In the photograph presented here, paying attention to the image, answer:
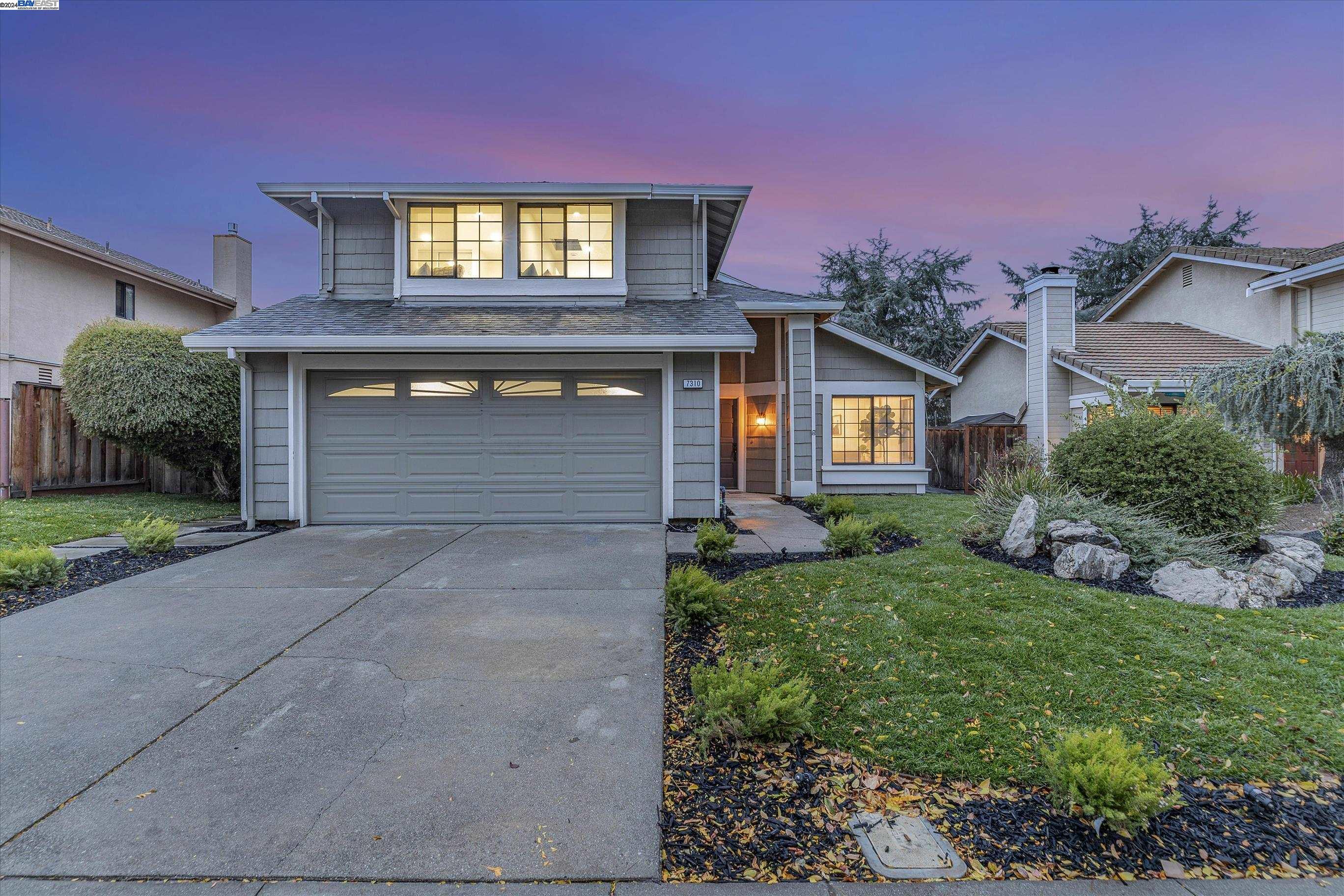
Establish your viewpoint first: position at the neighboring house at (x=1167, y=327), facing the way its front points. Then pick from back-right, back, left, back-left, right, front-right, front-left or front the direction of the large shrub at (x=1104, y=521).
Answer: front-right

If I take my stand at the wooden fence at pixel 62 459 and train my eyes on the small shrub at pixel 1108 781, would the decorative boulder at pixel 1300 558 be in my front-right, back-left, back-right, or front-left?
front-left

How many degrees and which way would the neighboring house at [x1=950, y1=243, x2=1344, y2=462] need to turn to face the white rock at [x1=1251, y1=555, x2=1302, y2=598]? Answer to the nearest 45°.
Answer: approximately 45° to its right

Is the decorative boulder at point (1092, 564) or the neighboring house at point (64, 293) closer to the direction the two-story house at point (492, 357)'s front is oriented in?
the decorative boulder

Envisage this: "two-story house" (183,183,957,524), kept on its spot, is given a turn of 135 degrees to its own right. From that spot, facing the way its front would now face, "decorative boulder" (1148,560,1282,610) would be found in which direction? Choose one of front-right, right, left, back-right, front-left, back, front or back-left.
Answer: back

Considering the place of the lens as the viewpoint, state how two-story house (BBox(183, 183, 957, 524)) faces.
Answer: facing the viewer

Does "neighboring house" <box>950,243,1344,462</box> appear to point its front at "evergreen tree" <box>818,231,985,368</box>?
no

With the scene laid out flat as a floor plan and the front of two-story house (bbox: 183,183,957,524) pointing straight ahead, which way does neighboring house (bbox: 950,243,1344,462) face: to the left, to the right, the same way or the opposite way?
the same way

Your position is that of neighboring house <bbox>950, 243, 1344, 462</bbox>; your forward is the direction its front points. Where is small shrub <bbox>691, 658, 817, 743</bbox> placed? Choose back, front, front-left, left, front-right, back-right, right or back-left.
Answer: front-right

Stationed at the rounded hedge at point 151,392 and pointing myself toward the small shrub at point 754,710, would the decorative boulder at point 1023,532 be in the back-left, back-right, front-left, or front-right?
front-left

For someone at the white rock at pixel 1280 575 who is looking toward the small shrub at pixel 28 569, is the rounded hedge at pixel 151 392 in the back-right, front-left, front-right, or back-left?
front-right

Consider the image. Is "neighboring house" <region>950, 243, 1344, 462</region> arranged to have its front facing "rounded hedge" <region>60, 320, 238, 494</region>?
no

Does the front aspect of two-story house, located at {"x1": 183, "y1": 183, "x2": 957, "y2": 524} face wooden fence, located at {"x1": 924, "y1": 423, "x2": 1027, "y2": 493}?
no

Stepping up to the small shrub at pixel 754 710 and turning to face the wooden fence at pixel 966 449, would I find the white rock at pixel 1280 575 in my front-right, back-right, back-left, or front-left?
front-right

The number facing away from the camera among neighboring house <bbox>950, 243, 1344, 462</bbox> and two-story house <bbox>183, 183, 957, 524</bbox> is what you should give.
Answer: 0

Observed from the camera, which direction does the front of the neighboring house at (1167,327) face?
facing the viewer and to the right of the viewer

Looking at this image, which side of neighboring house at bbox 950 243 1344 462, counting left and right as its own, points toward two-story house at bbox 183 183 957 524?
right

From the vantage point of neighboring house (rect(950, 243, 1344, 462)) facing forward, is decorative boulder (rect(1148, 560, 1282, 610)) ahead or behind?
ahead
